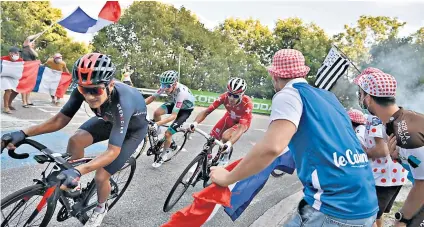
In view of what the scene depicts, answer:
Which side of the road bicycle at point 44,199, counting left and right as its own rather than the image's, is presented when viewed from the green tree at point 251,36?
back

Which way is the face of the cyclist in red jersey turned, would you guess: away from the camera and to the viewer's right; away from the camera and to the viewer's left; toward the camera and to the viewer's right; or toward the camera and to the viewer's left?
toward the camera and to the viewer's left

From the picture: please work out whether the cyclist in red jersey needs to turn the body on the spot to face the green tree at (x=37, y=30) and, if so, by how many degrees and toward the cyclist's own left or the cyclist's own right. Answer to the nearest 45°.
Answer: approximately 90° to the cyclist's own right

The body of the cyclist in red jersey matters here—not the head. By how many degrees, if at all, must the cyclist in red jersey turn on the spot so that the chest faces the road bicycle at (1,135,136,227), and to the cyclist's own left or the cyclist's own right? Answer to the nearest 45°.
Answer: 0° — they already face it

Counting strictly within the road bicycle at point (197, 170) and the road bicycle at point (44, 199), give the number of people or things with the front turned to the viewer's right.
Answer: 0

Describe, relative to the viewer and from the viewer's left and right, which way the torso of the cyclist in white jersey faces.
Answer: facing the viewer and to the left of the viewer

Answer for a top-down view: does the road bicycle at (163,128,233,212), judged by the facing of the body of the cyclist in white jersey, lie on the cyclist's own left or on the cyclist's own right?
on the cyclist's own left

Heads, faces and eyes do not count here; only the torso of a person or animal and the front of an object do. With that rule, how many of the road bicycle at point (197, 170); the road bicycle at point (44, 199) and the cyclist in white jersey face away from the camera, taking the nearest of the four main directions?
0

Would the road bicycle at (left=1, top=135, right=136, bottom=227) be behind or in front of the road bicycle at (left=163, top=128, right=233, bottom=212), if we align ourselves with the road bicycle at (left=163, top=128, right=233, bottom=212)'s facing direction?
in front

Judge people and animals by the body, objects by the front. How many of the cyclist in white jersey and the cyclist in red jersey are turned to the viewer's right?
0

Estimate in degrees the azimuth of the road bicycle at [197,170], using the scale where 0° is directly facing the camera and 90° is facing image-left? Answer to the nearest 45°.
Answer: approximately 45°

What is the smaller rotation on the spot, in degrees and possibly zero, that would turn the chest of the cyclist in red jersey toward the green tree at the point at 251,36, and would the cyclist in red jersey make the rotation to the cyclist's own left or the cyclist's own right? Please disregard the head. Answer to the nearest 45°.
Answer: approximately 135° to the cyclist's own right

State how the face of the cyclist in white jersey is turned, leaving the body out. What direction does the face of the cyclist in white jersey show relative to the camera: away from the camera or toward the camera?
toward the camera

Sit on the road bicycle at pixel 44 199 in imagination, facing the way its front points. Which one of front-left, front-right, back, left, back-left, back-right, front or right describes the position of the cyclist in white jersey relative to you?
back

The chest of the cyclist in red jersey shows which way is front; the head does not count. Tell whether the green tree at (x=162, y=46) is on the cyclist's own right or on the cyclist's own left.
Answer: on the cyclist's own right

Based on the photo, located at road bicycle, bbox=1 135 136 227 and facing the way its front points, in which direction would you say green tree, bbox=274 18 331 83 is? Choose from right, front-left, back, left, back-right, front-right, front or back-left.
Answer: back
